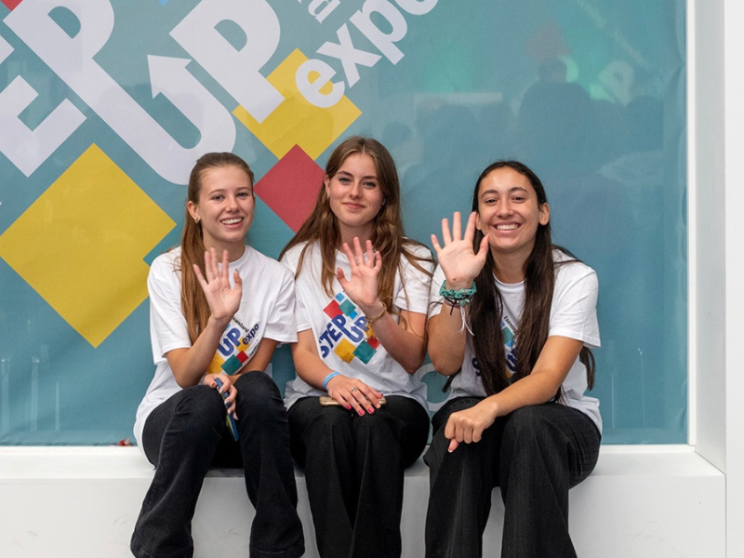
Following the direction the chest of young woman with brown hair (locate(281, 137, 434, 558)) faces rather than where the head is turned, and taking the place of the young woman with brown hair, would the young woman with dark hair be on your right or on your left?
on your left

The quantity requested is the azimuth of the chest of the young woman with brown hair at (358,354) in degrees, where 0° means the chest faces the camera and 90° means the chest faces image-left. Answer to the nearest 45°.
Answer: approximately 0°
